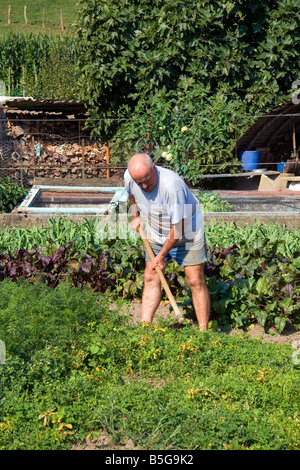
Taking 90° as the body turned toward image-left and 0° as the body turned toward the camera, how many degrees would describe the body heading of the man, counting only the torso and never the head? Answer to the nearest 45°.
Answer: approximately 45°

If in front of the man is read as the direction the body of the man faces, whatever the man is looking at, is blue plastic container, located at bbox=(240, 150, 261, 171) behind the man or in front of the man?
behind

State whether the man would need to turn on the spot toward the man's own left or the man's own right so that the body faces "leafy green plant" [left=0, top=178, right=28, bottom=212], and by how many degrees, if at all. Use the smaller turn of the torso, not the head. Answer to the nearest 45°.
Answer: approximately 90° to the man's own right

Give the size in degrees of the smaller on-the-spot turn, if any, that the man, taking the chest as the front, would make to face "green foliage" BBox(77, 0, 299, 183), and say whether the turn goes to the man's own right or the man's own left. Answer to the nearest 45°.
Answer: approximately 135° to the man's own right

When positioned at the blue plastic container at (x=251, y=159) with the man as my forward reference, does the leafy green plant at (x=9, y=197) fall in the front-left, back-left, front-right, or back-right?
front-right
